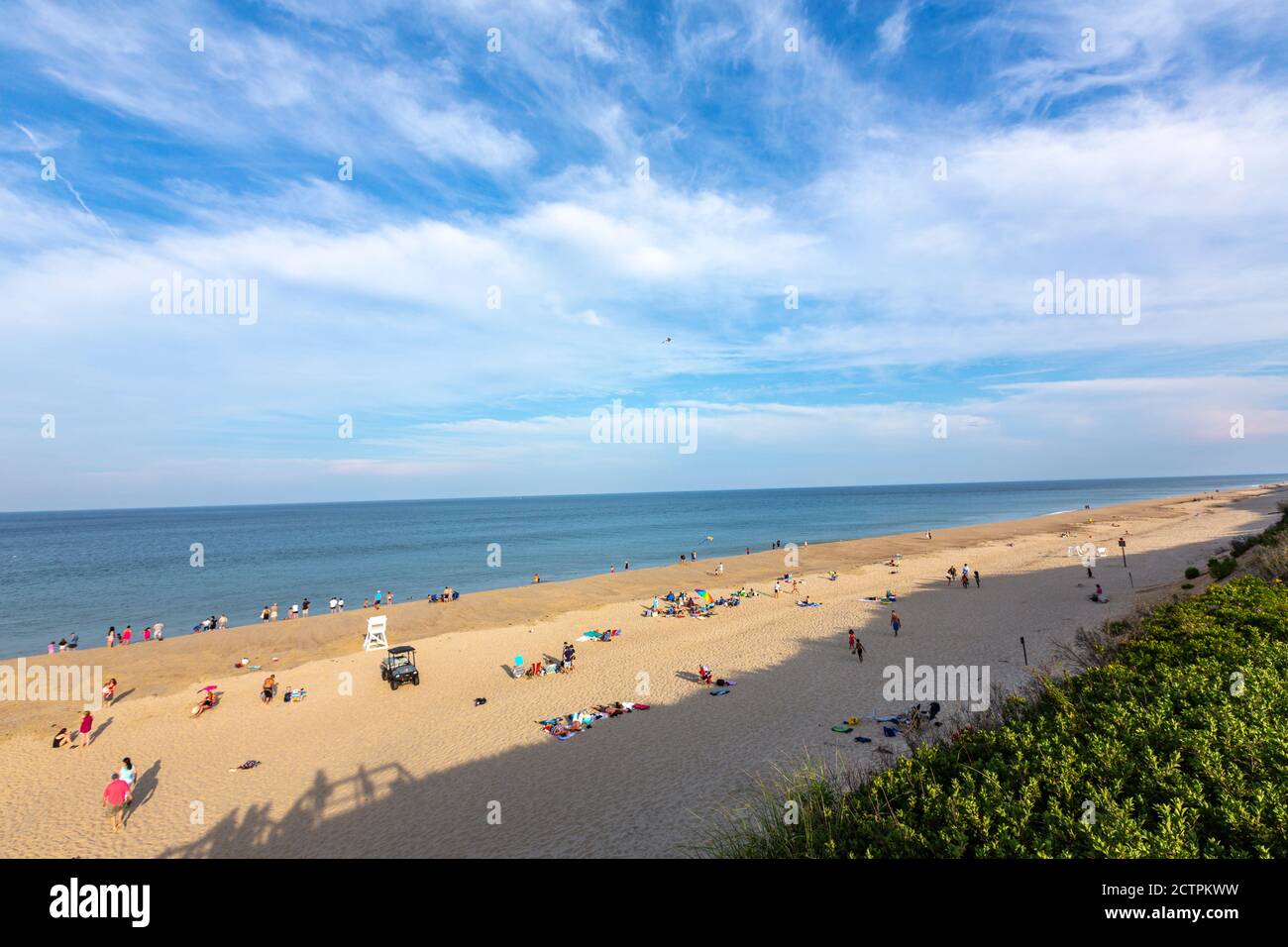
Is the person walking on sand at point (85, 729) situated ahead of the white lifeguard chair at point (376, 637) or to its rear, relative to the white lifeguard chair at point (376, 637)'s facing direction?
to the rear

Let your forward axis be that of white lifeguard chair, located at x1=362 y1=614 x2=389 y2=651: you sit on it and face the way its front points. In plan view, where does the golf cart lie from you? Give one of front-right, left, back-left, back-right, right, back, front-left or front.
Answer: back

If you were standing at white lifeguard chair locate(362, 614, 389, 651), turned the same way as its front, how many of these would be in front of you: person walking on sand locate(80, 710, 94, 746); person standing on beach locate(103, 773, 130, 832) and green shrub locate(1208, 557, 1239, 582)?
0

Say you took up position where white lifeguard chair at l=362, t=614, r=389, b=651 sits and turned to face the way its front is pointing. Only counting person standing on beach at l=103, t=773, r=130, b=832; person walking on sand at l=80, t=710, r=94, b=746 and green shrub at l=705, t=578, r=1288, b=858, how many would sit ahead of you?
0

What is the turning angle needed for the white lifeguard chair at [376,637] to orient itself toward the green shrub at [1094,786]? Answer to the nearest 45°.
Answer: approximately 180°

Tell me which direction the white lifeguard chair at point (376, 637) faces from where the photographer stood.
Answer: facing away from the viewer

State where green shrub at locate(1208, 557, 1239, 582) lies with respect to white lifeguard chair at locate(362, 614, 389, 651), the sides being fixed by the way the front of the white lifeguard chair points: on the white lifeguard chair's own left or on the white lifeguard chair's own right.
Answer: on the white lifeguard chair's own right

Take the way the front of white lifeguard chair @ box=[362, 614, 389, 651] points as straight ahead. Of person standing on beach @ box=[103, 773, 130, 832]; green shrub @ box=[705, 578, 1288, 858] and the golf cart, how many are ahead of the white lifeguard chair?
0
